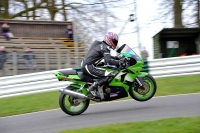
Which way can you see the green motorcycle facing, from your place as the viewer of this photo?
facing to the right of the viewer

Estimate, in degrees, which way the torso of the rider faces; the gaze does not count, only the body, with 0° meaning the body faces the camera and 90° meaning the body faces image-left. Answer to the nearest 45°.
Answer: approximately 270°
